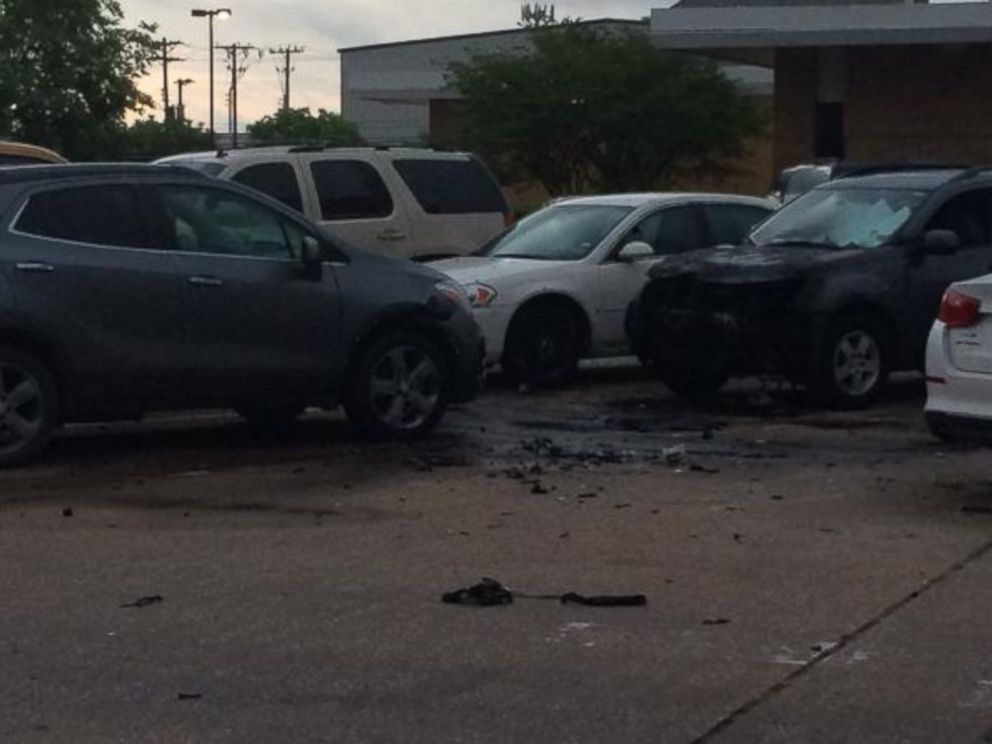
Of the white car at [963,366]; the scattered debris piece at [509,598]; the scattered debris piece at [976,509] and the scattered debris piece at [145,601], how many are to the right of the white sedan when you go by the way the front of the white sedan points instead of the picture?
0

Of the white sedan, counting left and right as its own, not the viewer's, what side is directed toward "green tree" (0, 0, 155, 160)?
right

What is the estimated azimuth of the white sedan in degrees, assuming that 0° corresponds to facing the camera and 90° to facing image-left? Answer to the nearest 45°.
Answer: approximately 45°

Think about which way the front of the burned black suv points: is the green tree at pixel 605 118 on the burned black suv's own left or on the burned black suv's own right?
on the burned black suv's own right

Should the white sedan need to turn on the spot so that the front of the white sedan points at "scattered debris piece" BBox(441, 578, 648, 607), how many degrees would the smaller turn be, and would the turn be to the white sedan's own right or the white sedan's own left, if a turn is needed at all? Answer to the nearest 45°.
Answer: approximately 45° to the white sedan's own left

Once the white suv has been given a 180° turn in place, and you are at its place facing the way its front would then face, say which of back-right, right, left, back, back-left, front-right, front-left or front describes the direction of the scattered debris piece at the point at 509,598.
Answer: right

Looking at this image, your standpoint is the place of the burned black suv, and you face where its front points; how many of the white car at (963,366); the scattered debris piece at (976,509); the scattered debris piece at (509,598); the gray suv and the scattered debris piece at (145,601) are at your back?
0

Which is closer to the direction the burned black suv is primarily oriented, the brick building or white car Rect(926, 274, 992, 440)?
the white car

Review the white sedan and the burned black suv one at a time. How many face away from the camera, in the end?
0

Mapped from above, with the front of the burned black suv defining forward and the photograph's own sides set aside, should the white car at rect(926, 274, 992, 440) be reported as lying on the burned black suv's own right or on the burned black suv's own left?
on the burned black suv's own left

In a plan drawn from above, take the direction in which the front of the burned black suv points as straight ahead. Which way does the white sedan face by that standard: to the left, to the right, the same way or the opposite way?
the same way

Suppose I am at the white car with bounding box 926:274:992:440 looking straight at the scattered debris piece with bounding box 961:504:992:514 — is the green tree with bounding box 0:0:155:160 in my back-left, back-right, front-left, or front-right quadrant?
back-right

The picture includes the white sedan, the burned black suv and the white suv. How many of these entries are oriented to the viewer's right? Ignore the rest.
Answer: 0

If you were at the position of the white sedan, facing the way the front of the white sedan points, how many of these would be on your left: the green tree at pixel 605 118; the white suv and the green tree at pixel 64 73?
0

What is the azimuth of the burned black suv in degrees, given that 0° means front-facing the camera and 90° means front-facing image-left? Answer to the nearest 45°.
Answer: approximately 45°

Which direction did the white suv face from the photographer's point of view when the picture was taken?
facing to the left of the viewer

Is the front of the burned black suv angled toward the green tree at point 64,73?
no

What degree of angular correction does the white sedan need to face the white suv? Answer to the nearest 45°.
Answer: approximately 90° to its right

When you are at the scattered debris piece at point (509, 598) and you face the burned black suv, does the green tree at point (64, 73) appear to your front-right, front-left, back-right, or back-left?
front-left
